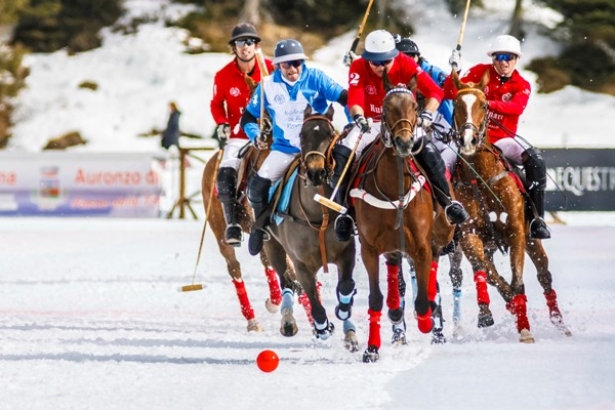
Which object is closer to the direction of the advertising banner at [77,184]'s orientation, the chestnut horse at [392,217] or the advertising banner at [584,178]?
the chestnut horse

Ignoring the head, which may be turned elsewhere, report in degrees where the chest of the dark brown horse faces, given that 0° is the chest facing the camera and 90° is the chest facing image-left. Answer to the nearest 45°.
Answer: approximately 0°

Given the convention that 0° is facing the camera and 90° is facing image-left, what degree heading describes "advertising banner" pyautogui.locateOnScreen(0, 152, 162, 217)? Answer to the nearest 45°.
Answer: approximately 0°

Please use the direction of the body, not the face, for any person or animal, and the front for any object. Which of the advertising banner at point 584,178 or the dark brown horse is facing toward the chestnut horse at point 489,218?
the advertising banner

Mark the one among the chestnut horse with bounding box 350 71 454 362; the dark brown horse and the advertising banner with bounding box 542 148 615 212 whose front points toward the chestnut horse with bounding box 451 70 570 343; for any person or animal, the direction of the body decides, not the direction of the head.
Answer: the advertising banner

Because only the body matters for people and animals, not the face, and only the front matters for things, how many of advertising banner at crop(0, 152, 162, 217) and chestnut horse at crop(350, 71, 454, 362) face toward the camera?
2

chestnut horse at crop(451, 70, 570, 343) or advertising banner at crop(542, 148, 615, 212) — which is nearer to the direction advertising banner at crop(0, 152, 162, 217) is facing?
the chestnut horse

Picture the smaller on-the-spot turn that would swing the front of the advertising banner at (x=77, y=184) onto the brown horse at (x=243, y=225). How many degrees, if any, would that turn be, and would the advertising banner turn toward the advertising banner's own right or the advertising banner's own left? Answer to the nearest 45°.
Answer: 0° — it already faces it

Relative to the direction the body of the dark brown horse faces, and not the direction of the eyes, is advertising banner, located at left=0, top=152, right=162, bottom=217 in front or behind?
behind
